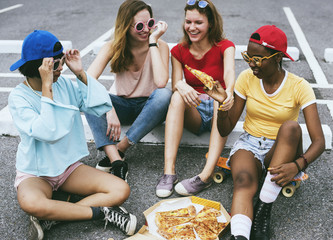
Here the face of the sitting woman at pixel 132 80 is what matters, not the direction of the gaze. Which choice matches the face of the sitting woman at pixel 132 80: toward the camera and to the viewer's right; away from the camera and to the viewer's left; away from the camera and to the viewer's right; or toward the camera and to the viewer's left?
toward the camera and to the viewer's right

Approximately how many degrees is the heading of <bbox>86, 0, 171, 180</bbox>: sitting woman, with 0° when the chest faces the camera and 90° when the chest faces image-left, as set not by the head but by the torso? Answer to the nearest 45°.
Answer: approximately 0°

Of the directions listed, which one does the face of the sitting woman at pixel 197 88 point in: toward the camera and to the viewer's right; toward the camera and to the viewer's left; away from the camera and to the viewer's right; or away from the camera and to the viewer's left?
toward the camera and to the viewer's left

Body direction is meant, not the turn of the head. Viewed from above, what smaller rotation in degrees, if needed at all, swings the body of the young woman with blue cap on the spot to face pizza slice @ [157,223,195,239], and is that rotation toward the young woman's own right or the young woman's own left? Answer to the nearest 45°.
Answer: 0° — they already face it

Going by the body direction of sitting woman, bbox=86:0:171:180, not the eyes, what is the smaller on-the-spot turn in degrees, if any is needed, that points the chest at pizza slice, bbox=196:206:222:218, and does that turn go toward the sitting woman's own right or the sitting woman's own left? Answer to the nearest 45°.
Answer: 0° — they already face it

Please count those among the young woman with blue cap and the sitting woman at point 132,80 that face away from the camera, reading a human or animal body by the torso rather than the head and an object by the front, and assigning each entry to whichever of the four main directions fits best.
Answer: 0

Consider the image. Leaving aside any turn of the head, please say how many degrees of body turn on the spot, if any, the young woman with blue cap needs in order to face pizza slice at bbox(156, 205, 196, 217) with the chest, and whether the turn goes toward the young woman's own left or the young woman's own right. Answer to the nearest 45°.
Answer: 0° — they already face it

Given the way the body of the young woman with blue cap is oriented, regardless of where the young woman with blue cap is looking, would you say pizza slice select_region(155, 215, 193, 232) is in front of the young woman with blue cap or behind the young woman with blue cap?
in front

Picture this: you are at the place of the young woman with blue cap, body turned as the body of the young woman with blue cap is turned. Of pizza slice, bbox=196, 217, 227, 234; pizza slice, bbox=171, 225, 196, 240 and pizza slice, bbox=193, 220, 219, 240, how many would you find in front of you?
3

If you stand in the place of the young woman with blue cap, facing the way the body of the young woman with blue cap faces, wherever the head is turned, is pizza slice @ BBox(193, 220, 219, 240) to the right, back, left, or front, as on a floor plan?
front

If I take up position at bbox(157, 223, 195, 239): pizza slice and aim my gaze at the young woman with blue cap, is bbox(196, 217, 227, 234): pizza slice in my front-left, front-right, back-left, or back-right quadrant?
back-right

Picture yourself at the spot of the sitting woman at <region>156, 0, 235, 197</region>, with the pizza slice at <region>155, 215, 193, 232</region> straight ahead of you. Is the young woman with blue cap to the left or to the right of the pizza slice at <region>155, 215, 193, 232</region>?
right

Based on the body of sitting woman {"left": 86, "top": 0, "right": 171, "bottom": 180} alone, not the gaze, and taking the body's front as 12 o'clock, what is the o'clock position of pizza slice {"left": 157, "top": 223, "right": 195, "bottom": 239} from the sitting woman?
The pizza slice is roughly at 12 o'clock from the sitting woman.

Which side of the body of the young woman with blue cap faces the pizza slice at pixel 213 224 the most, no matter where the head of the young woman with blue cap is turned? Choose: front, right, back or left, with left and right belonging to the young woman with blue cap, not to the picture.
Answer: front
